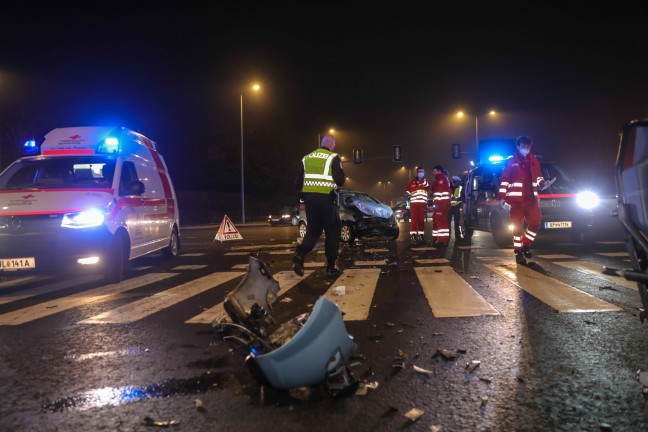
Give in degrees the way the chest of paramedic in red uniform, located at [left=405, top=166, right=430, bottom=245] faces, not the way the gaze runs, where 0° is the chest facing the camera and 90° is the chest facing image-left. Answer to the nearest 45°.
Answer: approximately 0°

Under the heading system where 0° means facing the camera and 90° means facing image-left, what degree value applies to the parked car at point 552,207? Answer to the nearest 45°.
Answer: approximately 315°

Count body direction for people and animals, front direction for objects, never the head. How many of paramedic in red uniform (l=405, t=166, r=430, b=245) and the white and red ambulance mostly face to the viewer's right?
0

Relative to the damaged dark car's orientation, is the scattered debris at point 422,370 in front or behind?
in front

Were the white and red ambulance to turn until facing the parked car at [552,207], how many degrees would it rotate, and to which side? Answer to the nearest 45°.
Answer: approximately 135° to its left

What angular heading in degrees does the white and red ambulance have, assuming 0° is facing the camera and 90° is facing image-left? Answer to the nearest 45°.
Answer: approximately 45°

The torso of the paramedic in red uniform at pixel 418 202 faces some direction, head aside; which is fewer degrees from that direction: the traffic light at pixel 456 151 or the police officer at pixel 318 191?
the police officer

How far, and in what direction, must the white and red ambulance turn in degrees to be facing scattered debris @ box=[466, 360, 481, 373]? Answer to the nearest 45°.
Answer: approximately 90° to its left

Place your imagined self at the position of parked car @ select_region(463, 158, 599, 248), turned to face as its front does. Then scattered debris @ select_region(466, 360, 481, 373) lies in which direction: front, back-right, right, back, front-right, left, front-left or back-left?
front-right
